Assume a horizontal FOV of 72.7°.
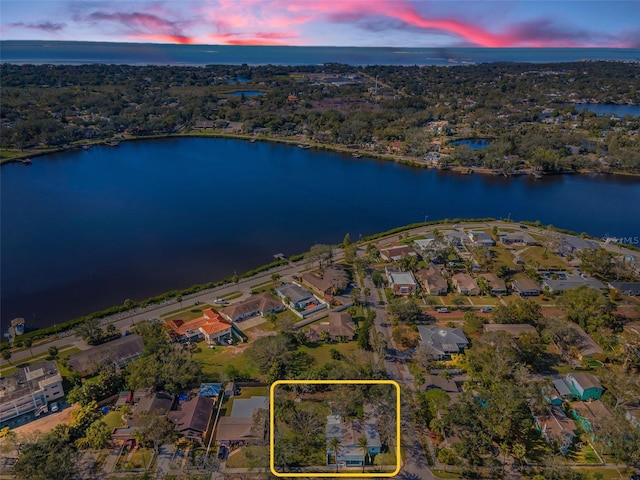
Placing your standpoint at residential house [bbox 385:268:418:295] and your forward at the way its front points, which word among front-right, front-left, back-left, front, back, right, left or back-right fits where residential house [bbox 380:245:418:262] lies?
back

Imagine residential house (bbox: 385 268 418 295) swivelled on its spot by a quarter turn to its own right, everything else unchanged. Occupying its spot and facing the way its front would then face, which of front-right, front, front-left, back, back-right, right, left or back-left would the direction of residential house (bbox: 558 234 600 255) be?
back-right

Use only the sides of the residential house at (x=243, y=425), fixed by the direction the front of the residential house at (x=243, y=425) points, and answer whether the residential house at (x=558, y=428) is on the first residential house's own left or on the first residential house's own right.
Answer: on the first residential house's own left

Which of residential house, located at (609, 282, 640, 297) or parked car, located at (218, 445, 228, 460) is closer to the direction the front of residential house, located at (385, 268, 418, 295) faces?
the parked car

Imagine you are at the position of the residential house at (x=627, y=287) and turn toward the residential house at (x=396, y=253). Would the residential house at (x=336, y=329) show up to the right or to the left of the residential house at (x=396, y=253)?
left

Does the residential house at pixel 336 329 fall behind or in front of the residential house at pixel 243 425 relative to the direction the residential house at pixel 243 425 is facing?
behind

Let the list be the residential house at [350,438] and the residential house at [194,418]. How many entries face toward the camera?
2

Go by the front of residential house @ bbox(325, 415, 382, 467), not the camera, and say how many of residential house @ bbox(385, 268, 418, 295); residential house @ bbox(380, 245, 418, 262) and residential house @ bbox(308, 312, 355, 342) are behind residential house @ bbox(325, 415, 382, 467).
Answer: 3

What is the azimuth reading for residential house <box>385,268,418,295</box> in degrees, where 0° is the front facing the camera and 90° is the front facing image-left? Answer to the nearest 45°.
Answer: approximately 0°

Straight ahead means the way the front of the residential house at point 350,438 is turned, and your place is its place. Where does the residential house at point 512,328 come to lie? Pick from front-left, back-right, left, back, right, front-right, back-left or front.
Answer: back-left

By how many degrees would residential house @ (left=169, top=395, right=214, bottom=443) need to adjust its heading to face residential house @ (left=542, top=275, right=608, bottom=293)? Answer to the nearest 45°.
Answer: approximately 90° to its left
